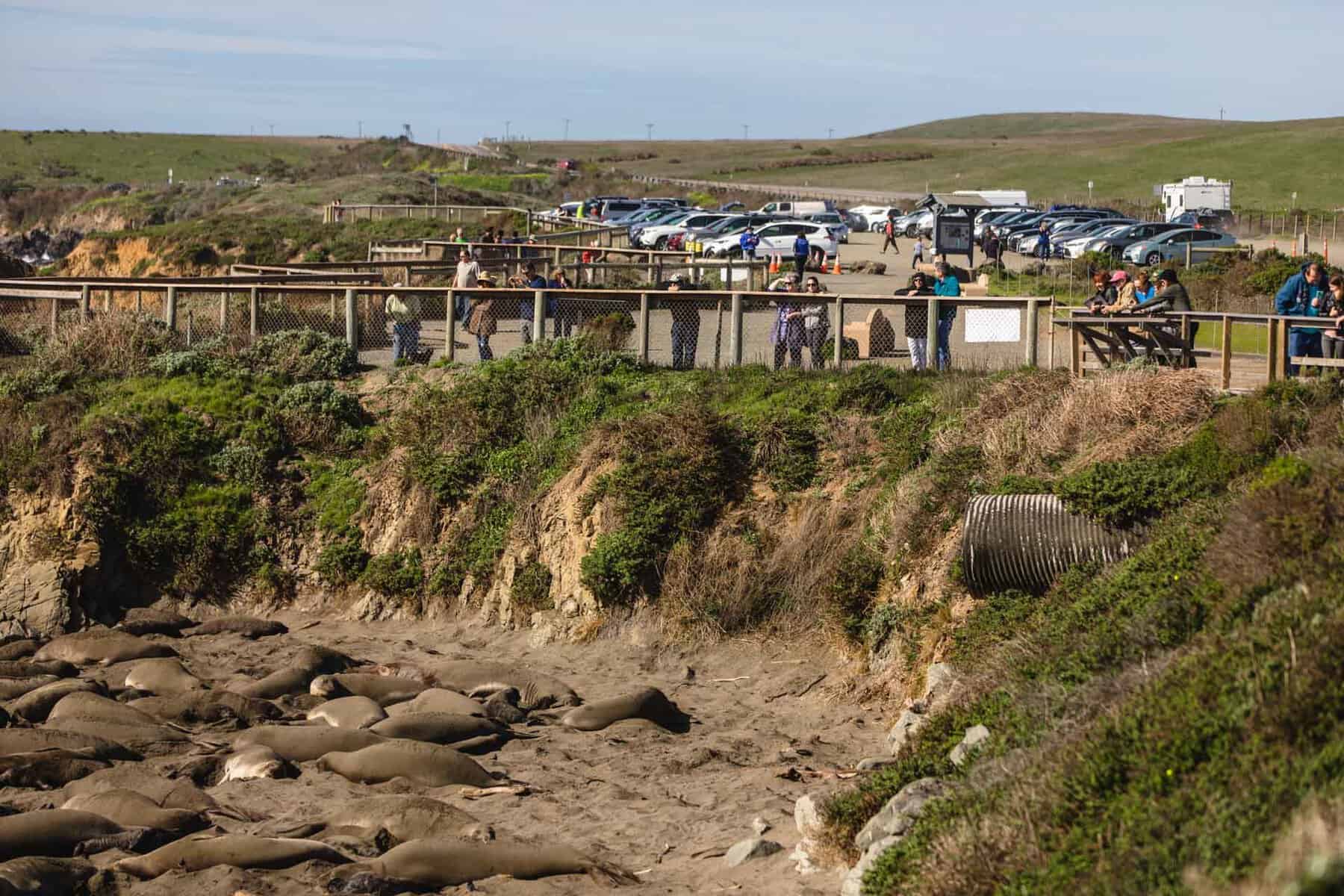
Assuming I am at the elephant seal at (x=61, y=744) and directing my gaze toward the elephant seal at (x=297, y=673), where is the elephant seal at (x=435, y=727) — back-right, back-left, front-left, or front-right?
front-right

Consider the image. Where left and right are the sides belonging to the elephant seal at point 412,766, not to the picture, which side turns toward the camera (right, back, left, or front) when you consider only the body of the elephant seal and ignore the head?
left

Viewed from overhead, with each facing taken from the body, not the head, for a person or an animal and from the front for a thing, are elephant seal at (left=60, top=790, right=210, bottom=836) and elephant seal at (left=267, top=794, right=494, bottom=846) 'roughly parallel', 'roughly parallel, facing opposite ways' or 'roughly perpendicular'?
roughly parallel

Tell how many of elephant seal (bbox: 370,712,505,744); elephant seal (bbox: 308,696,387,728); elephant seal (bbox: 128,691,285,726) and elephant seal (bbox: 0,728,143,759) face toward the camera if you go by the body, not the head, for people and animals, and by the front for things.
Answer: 0

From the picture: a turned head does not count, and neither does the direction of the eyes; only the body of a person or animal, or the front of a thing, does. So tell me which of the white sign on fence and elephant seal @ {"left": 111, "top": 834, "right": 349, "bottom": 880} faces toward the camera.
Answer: the white sign on fence

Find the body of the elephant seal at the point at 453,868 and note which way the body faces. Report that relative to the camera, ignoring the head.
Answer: to the viewer's left

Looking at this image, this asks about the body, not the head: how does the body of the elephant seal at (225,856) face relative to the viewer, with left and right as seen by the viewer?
facing to the left of the viewer

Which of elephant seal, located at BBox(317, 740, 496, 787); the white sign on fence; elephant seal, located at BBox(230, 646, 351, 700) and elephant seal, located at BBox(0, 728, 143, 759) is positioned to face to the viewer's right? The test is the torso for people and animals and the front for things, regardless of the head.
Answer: elephant seal, located at BBox(230, 646, 351, 700)

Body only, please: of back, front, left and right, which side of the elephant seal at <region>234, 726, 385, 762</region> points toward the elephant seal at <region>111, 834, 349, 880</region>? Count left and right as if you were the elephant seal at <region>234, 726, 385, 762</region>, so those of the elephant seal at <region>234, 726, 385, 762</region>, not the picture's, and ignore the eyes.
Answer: left

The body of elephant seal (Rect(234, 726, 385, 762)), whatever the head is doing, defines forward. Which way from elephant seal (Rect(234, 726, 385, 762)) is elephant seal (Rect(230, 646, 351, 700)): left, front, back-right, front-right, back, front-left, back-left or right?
right

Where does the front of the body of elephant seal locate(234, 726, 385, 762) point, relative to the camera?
to the viewer's left

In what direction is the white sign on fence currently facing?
toward the camera

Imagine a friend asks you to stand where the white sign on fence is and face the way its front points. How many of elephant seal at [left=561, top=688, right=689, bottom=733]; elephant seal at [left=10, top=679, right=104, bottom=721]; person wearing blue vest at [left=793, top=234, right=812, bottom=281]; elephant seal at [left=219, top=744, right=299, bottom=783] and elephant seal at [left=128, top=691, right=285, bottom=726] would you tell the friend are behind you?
1
